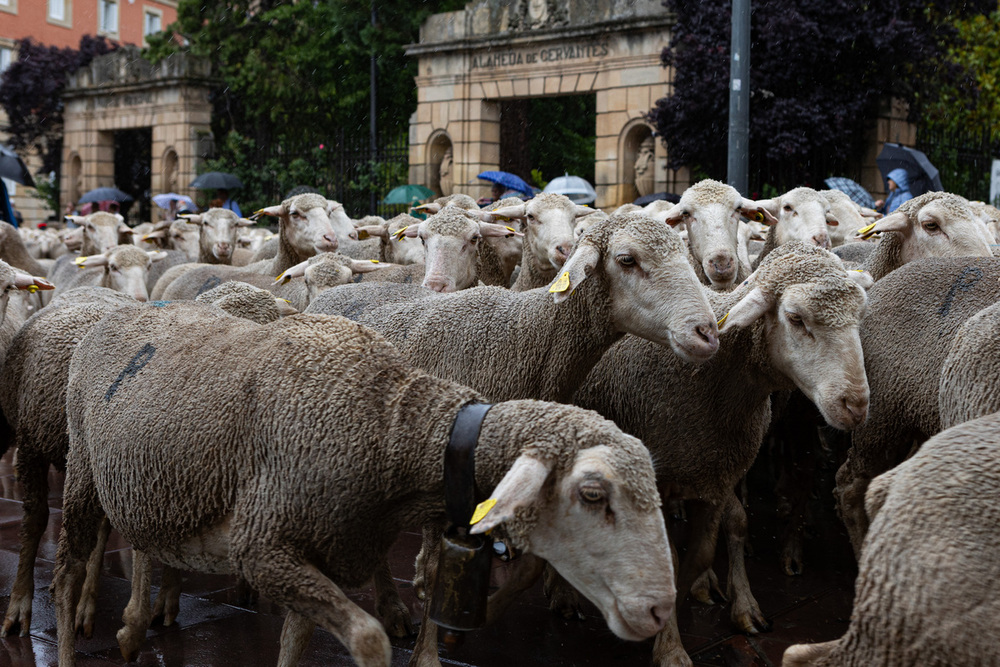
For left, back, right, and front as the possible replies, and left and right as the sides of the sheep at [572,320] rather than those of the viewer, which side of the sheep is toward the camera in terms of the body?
right

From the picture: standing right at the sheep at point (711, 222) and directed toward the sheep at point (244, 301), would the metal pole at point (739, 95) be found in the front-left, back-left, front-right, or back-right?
back-right

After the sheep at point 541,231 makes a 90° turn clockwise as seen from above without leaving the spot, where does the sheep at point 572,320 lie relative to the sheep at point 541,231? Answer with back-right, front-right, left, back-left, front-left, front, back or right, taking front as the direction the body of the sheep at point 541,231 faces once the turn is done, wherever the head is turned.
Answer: front-left
